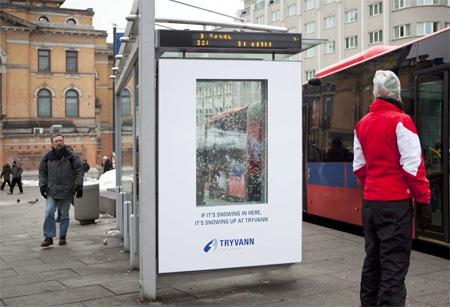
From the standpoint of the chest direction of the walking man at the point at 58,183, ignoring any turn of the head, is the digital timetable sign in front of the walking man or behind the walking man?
in front

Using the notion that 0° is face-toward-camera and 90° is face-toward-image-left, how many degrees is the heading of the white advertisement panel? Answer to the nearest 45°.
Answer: approximately 0°

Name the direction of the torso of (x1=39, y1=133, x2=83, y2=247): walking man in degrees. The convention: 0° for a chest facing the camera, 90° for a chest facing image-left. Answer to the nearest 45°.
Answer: approximately 0°

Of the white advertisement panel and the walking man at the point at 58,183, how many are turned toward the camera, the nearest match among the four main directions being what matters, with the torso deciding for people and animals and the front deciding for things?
2

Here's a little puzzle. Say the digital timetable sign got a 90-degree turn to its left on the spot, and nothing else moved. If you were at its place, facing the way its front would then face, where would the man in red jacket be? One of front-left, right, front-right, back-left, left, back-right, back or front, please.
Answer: front-right

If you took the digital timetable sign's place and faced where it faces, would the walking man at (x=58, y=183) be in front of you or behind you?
behind

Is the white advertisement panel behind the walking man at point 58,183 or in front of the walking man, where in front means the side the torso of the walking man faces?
in front

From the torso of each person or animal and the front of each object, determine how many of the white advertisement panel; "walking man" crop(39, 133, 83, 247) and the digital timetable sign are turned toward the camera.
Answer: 3

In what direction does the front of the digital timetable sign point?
toward the camera

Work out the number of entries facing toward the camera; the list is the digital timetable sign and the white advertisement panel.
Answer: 2
